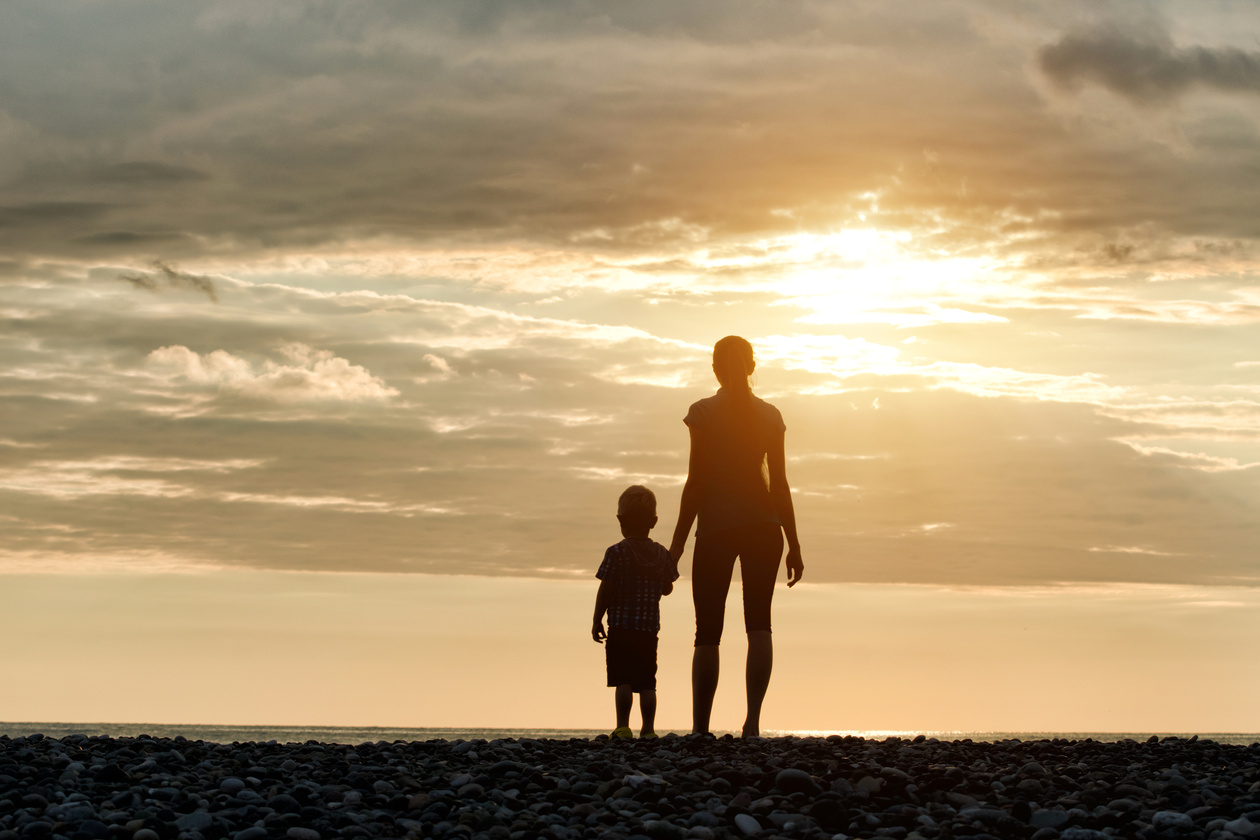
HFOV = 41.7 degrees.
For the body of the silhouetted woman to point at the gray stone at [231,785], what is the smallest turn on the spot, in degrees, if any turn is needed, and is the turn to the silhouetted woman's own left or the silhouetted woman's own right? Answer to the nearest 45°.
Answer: approximately 135° to the silhouetted woman's own left

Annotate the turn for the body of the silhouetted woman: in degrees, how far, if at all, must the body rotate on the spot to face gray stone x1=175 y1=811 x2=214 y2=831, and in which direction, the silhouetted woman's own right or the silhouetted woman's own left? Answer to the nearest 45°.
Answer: approximately 135° to the silhouetted woman's own left

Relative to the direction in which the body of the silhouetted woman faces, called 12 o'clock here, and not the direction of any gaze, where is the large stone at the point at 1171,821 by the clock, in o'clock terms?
The large stone is roughly at 5 o'clock from the silhouetted woman.

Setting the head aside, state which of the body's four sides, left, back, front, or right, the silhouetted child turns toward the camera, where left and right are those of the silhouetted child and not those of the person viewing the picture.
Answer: back

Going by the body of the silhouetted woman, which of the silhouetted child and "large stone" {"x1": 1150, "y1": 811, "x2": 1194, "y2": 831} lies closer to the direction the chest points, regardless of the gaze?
the silhouetted child

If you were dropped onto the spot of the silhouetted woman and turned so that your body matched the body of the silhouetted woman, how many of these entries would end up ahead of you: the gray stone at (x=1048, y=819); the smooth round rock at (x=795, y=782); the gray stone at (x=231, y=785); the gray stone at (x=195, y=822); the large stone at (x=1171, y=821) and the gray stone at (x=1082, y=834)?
0

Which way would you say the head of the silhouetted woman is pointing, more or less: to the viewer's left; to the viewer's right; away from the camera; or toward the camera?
away from the camera

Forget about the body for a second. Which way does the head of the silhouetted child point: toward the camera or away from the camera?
away from the camera

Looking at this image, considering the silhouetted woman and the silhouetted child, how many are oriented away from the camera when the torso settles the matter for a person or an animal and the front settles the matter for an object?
2

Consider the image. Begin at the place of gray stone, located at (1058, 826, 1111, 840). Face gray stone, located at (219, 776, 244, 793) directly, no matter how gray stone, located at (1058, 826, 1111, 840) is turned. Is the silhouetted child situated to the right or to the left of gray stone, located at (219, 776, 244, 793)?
right

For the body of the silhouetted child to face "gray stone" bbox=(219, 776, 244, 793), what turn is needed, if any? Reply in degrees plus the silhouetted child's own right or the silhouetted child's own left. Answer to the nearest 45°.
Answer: approximately 135° to the silhouetted child's own left

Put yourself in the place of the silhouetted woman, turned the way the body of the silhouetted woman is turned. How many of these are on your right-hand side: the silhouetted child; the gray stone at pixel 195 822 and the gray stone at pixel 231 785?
0

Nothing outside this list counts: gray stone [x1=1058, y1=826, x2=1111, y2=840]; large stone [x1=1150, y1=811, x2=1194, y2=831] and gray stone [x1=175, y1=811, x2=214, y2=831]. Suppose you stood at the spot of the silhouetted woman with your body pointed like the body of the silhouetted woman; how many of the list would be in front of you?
0

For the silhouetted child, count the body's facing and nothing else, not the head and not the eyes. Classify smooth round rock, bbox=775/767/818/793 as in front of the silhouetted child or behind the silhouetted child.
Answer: behind

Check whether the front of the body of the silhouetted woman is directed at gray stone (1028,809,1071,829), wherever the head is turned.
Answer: no

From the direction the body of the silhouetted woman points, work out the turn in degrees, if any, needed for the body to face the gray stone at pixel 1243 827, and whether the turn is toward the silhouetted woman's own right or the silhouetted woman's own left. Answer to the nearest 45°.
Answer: approximately 135° to the silhouetted woman's own right

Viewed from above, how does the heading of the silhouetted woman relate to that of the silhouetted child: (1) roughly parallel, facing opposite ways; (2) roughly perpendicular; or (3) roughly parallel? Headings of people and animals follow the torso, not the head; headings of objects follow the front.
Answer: roughly parallel

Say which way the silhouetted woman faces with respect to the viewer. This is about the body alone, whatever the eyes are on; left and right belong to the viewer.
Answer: facing away from the viewer

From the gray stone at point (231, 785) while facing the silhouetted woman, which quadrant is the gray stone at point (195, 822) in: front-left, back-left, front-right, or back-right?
back-right
